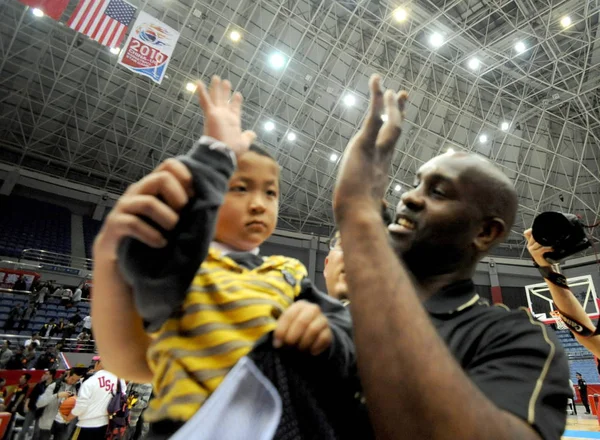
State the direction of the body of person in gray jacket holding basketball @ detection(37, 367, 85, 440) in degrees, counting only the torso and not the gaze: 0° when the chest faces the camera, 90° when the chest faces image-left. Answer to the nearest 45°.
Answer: approximately 315°

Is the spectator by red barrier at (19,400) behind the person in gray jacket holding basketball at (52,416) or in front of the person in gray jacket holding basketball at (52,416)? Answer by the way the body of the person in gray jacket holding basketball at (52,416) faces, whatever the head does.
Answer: behind

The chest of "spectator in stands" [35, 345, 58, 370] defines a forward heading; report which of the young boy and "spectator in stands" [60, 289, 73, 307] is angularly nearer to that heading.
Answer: the young boy

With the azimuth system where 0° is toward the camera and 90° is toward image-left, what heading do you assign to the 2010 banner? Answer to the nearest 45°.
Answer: approximately 0°

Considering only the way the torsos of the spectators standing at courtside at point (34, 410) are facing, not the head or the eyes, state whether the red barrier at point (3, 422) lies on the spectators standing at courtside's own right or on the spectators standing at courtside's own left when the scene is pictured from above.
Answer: on the spectators standing at courtside's own right

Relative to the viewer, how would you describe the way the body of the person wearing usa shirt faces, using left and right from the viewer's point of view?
facing away from the viewer and to the left of the viewer
